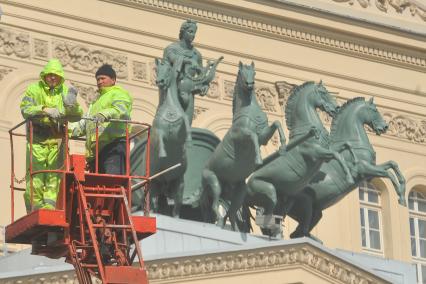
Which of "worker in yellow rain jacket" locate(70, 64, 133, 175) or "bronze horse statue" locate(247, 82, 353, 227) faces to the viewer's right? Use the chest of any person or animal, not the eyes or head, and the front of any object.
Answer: the bronze horse statue

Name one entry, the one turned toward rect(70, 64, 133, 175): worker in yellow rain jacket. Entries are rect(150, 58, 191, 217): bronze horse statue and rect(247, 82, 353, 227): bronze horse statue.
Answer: rect(150, 58, 191, 217): bronze horse statue

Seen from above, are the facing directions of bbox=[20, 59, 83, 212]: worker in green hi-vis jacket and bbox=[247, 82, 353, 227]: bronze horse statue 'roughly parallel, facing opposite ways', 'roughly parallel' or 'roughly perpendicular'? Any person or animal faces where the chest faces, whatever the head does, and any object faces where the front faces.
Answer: roughly perpendicular

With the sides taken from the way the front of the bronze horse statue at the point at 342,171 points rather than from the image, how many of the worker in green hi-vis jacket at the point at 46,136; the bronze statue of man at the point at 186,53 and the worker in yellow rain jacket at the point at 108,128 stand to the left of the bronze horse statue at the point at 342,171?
0

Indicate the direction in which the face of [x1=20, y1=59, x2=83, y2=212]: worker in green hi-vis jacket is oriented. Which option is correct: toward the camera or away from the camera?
toward the camera

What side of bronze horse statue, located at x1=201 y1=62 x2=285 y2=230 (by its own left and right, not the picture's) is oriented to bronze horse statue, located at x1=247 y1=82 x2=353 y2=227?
left

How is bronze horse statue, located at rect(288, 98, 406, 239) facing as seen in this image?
to the viewer's right

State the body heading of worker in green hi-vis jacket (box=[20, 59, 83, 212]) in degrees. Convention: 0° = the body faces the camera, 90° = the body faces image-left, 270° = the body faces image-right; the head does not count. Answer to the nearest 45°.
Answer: approximately 0°

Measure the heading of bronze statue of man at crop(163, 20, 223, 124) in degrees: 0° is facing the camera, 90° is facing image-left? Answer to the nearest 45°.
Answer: approximately 315°

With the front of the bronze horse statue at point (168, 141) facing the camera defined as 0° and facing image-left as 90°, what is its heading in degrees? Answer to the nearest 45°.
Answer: approximately 0°

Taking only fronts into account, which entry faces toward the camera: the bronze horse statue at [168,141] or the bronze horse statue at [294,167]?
the bronze horse statue at [168,141]

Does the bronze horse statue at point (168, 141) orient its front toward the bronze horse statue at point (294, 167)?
no

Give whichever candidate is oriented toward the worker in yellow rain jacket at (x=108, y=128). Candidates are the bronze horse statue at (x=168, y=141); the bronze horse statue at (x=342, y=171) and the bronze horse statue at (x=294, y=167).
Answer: the bronze horse statue at (x=168, y=141)

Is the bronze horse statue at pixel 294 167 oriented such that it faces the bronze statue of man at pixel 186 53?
no

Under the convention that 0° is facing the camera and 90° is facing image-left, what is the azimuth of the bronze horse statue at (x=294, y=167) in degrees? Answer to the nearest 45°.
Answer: approximately 270°

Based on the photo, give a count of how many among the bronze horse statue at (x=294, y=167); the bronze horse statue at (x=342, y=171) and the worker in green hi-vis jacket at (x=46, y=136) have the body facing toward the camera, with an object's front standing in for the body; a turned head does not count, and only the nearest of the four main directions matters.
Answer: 1

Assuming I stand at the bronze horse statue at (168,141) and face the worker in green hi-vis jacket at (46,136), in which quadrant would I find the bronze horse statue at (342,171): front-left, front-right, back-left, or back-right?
back-left
